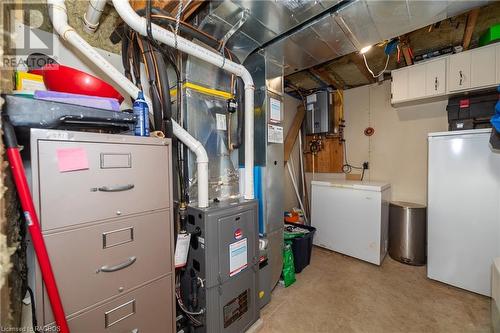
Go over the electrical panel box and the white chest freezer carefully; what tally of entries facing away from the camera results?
0

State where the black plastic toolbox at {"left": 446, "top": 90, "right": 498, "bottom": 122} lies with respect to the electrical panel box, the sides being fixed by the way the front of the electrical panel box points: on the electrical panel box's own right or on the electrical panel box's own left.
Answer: on the electrical panel box's own left

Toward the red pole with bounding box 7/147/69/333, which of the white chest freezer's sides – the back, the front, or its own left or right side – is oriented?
front

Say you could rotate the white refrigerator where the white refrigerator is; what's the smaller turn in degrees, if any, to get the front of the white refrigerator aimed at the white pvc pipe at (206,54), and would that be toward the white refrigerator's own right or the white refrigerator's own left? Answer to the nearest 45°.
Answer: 0° — it already faces it

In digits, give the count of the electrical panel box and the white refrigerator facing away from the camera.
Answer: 0

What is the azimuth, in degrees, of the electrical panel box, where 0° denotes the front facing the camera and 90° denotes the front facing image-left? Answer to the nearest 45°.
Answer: approximately 45°

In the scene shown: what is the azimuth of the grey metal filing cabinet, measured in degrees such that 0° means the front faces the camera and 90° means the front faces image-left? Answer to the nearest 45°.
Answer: approximately 315°
